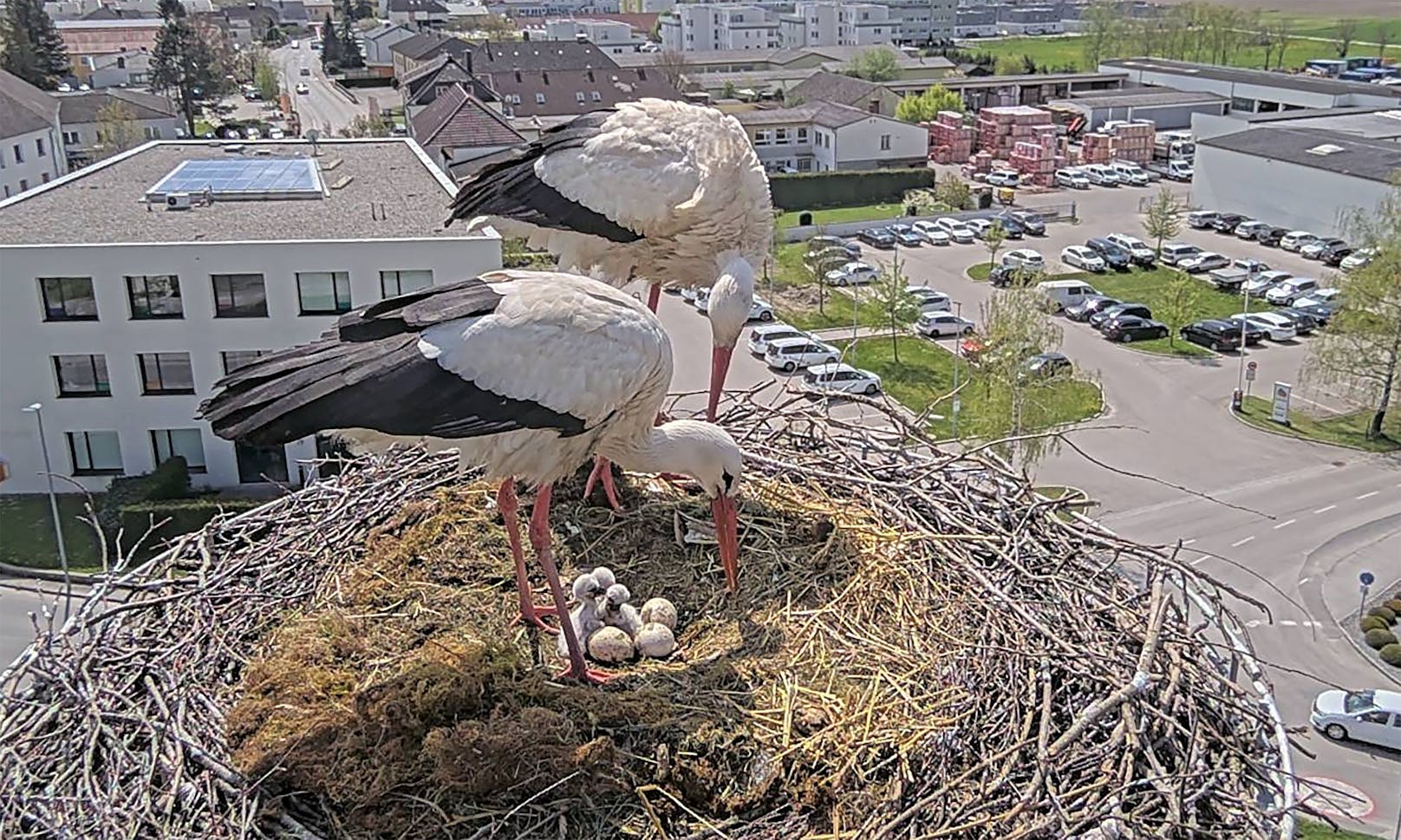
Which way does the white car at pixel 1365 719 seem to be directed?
to the viewer's left

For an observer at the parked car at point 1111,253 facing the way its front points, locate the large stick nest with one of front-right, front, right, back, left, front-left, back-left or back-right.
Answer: front-right

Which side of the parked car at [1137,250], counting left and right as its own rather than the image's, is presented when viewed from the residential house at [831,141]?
back

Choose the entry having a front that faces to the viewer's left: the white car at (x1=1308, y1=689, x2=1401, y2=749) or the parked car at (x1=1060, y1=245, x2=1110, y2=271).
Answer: the white car

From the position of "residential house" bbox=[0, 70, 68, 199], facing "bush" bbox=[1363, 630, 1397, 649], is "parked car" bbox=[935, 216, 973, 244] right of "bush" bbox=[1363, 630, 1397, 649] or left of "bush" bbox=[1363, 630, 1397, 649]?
left
